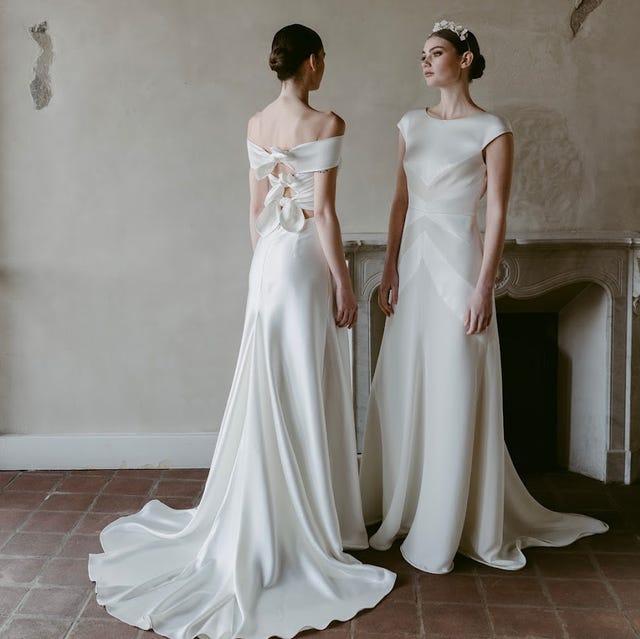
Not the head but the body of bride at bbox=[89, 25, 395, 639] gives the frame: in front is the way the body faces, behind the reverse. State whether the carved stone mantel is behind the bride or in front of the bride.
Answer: in front

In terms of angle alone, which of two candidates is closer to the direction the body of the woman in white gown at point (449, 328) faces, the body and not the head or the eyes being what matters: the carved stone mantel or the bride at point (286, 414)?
the bride

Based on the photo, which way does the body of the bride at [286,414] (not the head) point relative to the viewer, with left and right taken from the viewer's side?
facing away from the viewer and to the right of the viewer

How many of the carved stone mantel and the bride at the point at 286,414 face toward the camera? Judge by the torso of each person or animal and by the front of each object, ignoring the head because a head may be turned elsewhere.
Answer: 1

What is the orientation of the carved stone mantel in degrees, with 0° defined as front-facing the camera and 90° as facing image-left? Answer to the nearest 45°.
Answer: approximately 0°

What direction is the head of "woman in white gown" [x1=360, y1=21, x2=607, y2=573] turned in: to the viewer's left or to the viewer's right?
to the viewer's left

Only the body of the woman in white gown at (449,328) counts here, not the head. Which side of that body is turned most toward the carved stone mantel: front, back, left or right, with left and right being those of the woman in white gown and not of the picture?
back

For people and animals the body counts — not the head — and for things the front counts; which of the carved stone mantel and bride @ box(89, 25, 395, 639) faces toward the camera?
the carved stone mantel

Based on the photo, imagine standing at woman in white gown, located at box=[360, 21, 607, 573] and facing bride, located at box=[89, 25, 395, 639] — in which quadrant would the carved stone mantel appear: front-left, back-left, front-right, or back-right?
back-right

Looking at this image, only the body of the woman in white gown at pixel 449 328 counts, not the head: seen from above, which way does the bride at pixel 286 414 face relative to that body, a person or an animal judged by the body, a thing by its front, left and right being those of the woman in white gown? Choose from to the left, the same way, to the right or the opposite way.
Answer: the opposite way

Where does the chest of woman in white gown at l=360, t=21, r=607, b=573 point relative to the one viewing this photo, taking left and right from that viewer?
facing the viewer and to the left of the viewer

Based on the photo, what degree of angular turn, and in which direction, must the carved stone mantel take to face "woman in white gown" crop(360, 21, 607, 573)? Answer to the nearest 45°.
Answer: approximately 45° to its right
